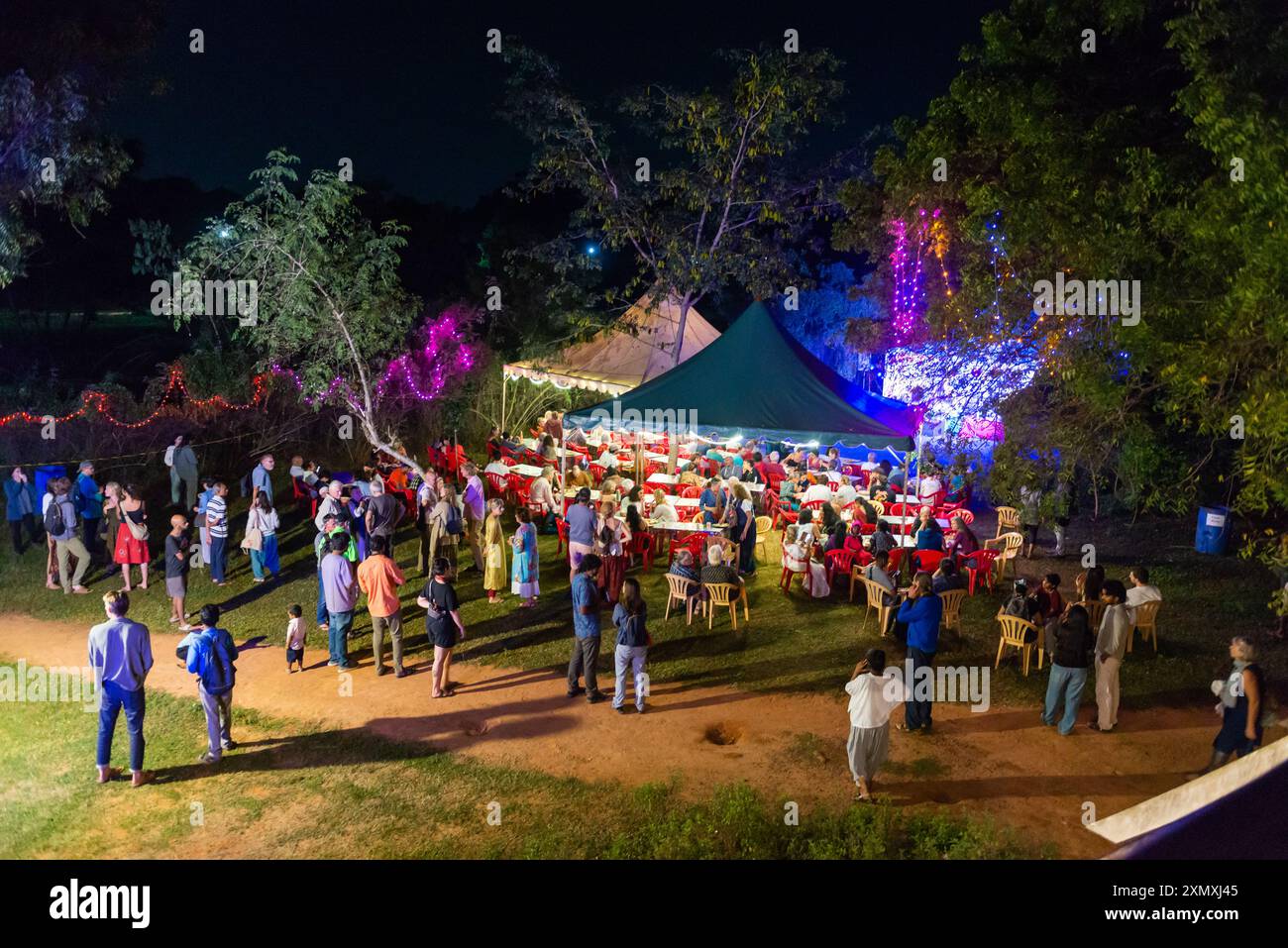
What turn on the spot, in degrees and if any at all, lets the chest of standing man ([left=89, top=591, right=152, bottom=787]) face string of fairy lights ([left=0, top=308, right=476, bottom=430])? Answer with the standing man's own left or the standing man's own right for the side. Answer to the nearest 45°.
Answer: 0° — they already face it

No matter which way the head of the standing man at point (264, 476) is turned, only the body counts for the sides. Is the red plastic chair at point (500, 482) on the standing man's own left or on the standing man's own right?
on the standing man's own left

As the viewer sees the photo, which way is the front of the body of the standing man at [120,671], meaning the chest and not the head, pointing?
away from the camera

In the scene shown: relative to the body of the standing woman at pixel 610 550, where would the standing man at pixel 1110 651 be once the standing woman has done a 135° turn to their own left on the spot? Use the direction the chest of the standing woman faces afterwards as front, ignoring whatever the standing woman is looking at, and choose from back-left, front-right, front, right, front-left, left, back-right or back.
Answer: left

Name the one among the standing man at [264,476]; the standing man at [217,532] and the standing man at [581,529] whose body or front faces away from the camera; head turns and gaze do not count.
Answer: the standing man at [581,529]

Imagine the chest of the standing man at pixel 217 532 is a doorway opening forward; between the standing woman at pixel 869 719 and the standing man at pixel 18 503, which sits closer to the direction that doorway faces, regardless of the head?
the standing woman

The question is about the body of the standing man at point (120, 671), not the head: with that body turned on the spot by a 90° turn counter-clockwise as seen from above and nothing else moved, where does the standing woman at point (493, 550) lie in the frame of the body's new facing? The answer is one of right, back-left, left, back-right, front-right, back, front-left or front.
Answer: back-right

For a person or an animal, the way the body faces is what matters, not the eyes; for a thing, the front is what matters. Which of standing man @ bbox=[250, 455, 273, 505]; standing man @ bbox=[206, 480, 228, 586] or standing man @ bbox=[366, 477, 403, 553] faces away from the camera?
standing man @ bbox=[366, 477, 403, 553]

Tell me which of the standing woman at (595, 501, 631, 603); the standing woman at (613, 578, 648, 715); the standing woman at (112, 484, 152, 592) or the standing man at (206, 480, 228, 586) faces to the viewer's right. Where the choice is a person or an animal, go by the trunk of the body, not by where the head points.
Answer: the standing man

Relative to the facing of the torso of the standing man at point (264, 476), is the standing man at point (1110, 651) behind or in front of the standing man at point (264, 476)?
in front

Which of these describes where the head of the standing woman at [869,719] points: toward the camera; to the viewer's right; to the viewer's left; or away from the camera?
away from the camera

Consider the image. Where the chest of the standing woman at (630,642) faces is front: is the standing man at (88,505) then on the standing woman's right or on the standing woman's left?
on the standing woman's left

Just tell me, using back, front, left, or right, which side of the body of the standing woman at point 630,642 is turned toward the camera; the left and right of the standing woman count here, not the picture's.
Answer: back

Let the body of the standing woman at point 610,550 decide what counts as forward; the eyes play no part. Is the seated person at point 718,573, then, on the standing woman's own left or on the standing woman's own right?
on the standing woman's own right

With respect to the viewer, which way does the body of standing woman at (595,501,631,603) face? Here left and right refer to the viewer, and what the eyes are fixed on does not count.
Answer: facing away from the viewer

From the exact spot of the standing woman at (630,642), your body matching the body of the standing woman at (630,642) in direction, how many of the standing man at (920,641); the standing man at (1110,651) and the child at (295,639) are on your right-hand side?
2

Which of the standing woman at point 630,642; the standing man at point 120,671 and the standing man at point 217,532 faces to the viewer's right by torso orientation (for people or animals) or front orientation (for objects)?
the standing man at point 217,532
